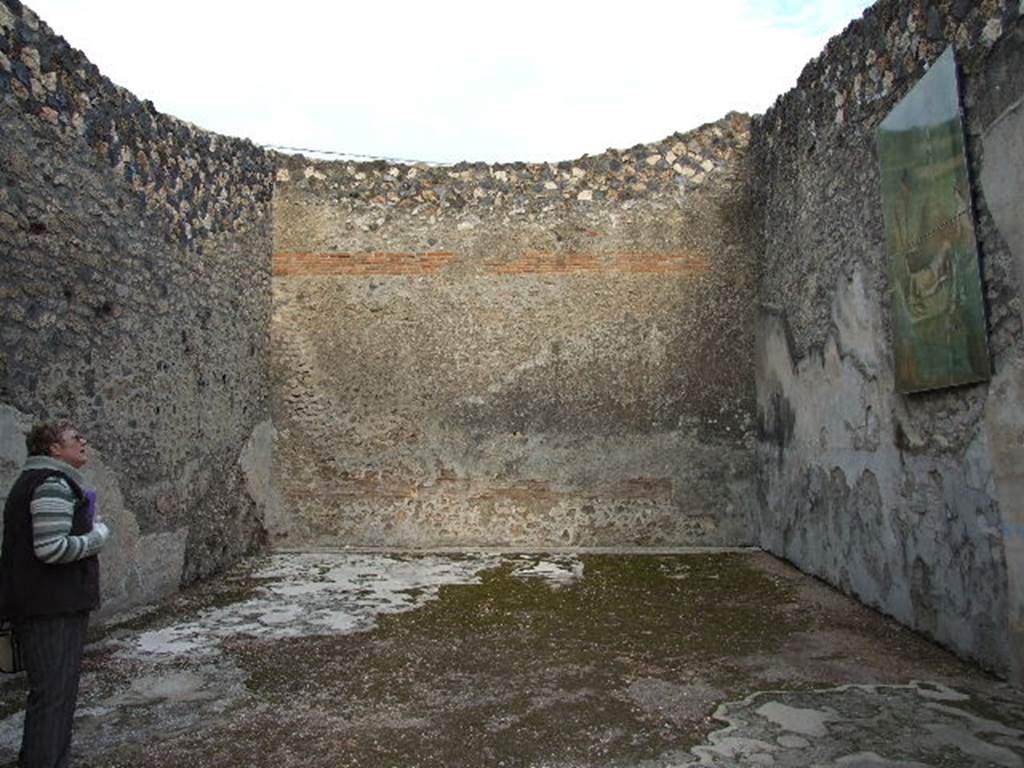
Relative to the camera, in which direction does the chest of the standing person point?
to the viewer's right

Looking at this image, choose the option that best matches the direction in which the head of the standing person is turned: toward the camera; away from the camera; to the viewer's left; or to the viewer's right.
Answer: to the viewer's right
